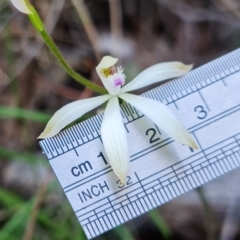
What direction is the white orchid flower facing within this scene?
toward the camera

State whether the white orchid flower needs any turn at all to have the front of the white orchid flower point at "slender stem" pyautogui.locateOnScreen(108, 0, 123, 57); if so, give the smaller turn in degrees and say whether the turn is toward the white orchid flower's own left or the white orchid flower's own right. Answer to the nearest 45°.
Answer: approximately 180°

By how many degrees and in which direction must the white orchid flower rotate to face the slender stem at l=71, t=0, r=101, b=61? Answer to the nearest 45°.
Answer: approximately 180°
